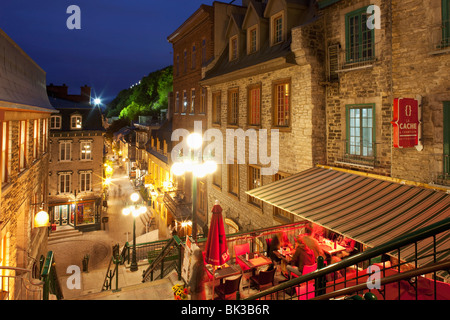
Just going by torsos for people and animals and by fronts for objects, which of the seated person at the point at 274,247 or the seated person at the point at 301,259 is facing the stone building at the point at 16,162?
the seated person at the point at 301,259

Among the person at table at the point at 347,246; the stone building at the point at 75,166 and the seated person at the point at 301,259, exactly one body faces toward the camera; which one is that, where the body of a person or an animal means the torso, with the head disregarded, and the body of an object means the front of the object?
the stone building

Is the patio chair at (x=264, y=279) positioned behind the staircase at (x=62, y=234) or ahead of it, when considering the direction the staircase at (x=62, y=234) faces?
ahead

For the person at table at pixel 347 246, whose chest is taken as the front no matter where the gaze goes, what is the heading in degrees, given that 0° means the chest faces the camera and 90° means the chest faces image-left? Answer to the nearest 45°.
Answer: approximately 90°

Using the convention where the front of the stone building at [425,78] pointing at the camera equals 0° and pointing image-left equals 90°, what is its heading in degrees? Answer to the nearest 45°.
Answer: approximately 45°

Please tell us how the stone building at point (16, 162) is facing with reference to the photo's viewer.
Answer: facing to the right of the viewer

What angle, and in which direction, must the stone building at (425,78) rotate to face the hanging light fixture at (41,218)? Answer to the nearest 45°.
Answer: approximately 45° to its right

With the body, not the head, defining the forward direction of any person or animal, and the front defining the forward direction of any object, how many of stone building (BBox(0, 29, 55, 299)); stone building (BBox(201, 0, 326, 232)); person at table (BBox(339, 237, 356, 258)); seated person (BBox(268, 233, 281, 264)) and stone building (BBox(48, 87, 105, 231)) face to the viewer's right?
2

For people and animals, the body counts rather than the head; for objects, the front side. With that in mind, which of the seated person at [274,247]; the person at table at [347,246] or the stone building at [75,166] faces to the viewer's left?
the person at table

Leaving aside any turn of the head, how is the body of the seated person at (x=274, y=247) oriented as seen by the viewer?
to the viewer's right

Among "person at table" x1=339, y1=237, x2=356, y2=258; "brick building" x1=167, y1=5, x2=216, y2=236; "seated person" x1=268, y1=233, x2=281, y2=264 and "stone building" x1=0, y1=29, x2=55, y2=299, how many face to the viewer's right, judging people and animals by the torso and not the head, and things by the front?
2

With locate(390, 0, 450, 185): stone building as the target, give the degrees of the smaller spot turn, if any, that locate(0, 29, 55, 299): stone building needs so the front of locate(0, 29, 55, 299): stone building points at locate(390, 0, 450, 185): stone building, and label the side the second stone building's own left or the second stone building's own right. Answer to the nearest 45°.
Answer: approximately 45° to the second stone building's own right
